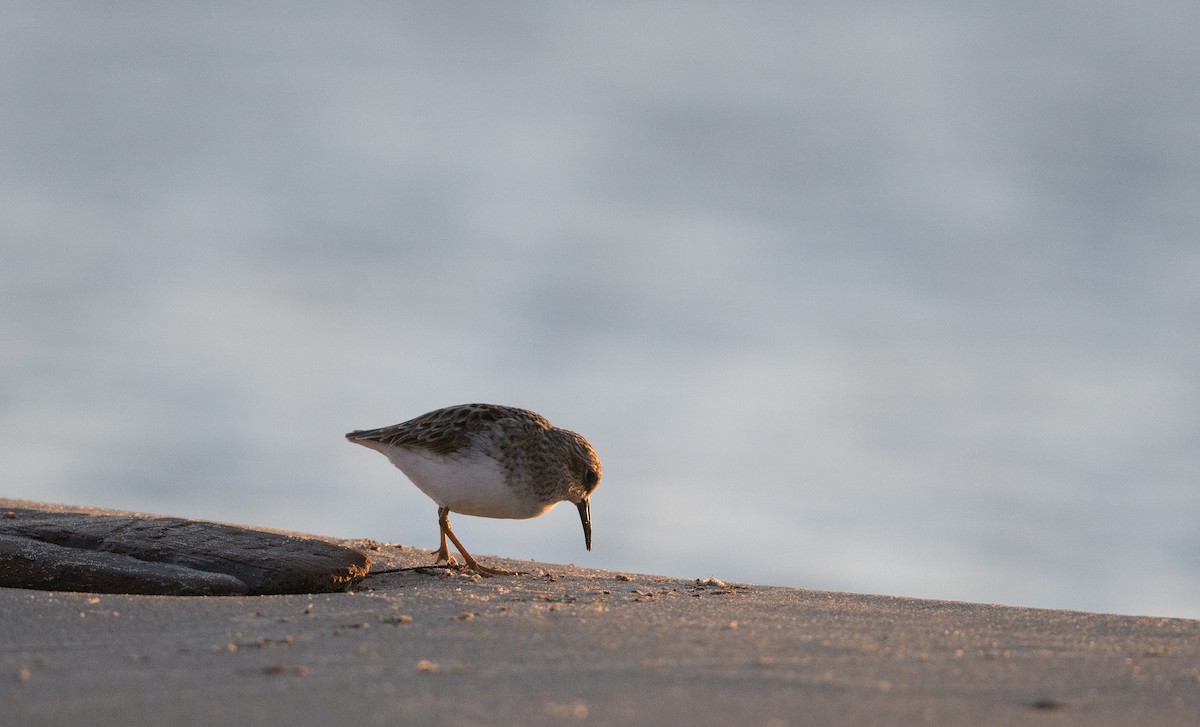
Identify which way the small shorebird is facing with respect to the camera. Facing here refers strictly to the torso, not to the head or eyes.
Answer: to the viewer's right

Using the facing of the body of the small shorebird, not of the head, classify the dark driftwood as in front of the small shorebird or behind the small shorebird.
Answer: behind
